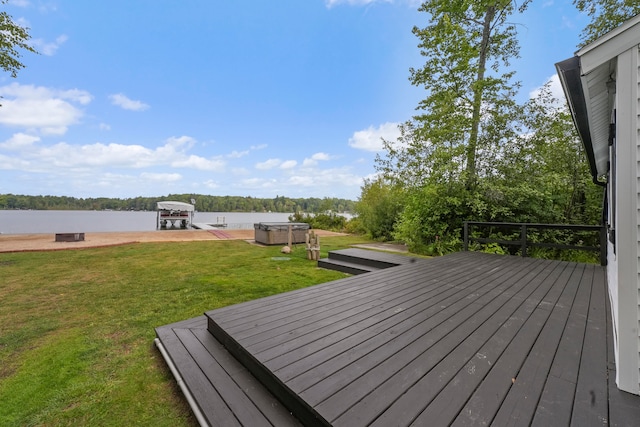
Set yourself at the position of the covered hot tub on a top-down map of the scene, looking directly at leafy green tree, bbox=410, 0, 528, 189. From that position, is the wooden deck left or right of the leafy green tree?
right

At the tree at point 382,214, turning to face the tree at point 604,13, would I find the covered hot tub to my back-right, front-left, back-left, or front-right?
back-right
